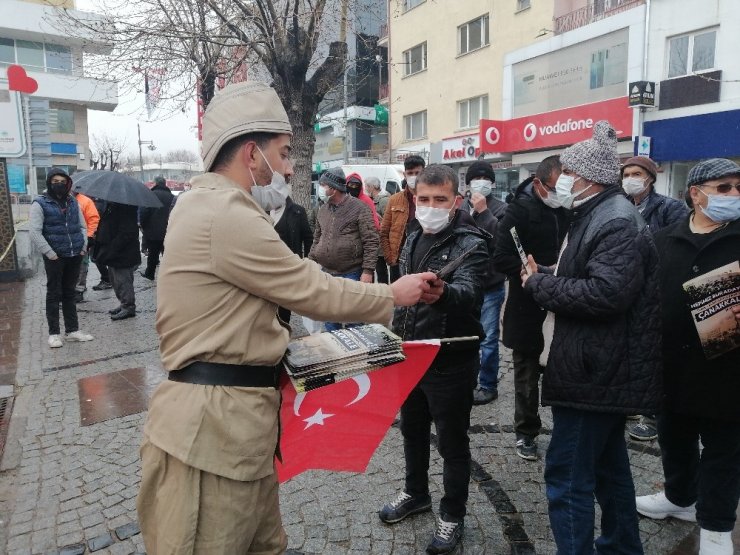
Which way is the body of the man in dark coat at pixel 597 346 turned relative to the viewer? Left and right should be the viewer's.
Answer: facing to the left of the viewer

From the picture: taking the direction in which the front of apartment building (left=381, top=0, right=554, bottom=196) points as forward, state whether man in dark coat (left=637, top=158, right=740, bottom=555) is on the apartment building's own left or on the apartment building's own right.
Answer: on the apartment building's own left

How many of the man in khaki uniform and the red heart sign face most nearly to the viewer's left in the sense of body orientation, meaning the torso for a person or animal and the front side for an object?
0

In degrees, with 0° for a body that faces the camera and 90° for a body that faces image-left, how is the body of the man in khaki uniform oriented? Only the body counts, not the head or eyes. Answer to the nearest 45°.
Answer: approximately 270°

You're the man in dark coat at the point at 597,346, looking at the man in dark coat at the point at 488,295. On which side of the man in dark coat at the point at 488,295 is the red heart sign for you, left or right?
left

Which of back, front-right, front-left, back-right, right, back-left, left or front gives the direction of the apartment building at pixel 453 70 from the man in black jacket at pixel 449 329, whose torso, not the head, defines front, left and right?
back-right

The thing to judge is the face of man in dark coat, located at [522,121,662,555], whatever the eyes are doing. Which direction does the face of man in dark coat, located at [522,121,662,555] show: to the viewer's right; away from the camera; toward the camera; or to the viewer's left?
to the viewer's left

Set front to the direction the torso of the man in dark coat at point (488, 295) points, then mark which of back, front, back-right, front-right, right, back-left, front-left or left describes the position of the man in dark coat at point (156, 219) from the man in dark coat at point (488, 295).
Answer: back-right

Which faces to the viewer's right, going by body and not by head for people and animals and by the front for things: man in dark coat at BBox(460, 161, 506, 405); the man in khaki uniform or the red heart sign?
the man in khaki uniform

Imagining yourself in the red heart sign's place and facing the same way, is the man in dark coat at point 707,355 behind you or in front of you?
in front

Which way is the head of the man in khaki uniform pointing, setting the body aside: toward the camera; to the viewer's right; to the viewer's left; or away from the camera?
to the viewer's right

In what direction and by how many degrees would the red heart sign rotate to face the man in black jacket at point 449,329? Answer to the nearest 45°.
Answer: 0° — it already faces them

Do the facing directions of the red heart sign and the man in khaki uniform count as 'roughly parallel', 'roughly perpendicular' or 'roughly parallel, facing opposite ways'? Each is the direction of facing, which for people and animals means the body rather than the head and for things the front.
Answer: roughly perpendicular
